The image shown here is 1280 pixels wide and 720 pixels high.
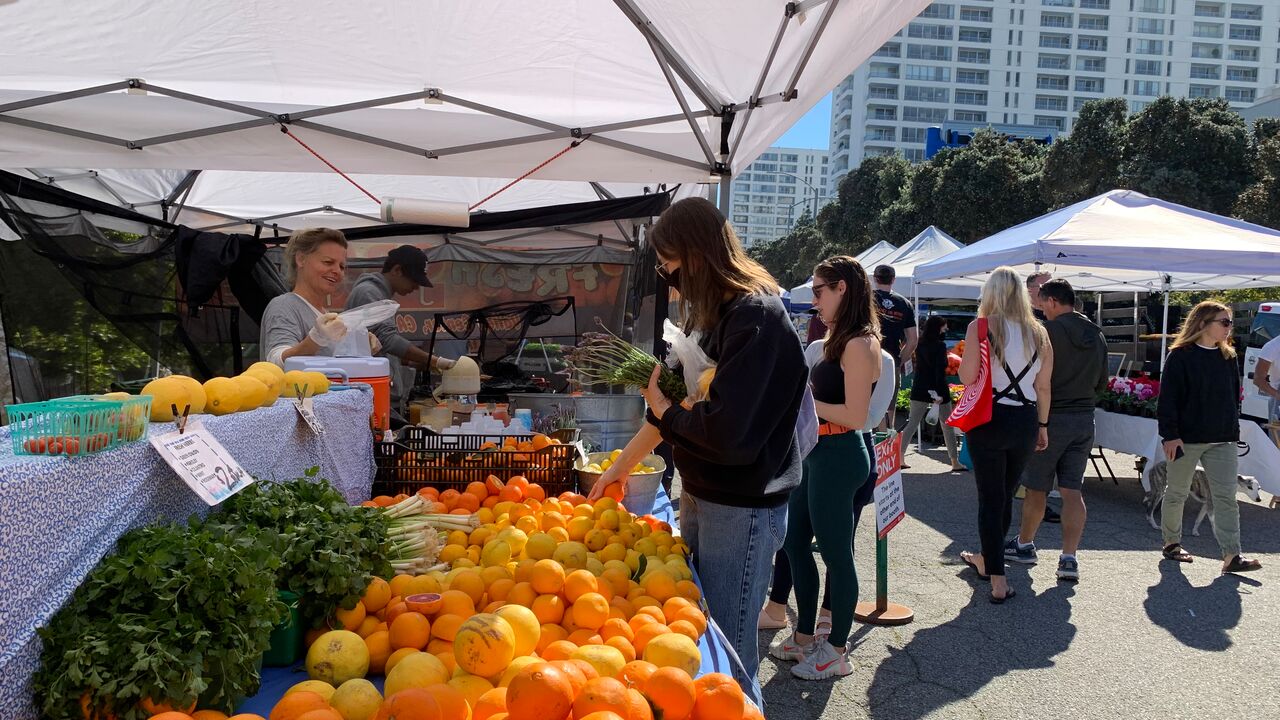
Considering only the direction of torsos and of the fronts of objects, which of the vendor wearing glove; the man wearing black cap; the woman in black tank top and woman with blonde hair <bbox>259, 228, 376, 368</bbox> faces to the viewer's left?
the woman in black tank top

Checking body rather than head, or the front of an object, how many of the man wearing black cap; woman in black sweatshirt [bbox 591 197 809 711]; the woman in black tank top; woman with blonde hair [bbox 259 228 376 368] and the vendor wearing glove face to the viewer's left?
2

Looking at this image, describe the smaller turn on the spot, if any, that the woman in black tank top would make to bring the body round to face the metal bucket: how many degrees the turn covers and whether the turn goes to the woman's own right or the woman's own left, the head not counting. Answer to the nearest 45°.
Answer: approximately 45° to the woman's own right

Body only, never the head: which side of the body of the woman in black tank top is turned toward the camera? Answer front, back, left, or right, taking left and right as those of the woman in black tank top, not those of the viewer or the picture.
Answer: left

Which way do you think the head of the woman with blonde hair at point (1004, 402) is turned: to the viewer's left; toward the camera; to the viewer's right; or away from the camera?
away from the camera

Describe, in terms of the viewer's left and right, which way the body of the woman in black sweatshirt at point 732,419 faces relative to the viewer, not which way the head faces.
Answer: facing to the left of the viewer

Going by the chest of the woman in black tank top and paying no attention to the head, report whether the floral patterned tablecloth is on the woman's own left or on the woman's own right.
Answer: on the woman's own left

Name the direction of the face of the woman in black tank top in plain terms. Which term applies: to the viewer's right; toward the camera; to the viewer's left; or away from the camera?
to the viewer's left

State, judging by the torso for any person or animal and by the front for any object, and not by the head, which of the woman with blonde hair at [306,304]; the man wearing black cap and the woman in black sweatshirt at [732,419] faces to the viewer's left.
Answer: the woman in black sweatshirt

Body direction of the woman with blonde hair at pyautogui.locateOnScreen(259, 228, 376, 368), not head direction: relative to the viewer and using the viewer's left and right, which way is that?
facing the viewer and to the right of the viewer

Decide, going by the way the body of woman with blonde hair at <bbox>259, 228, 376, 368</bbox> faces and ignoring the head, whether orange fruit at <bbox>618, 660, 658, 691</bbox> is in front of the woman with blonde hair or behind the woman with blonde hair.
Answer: in front
